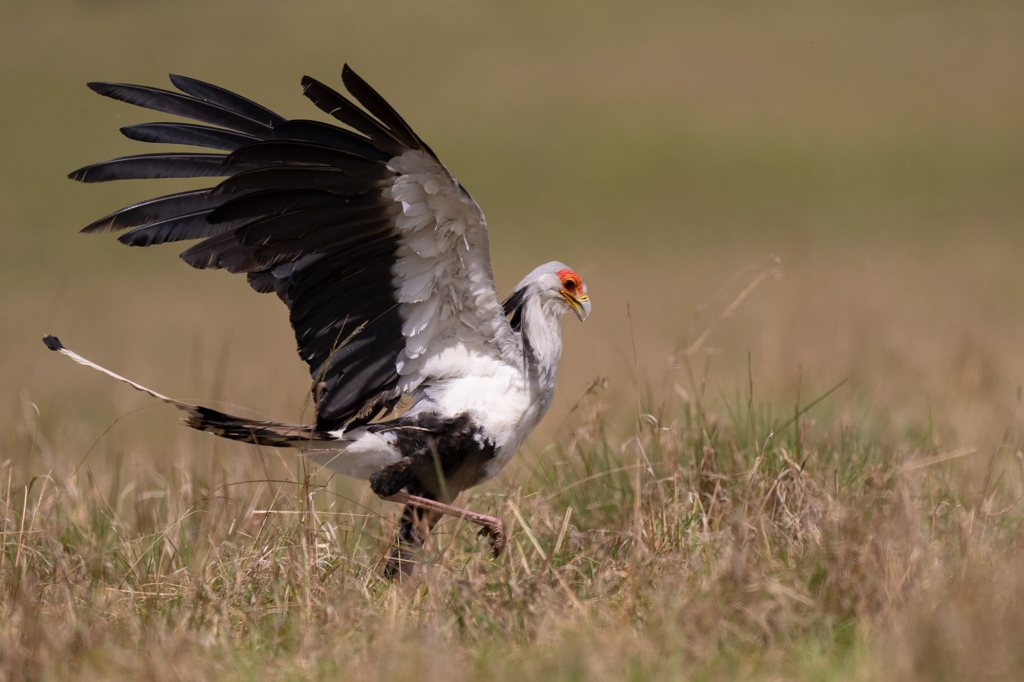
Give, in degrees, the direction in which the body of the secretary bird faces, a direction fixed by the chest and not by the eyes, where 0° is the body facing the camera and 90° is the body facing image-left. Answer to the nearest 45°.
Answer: approximately 270°
